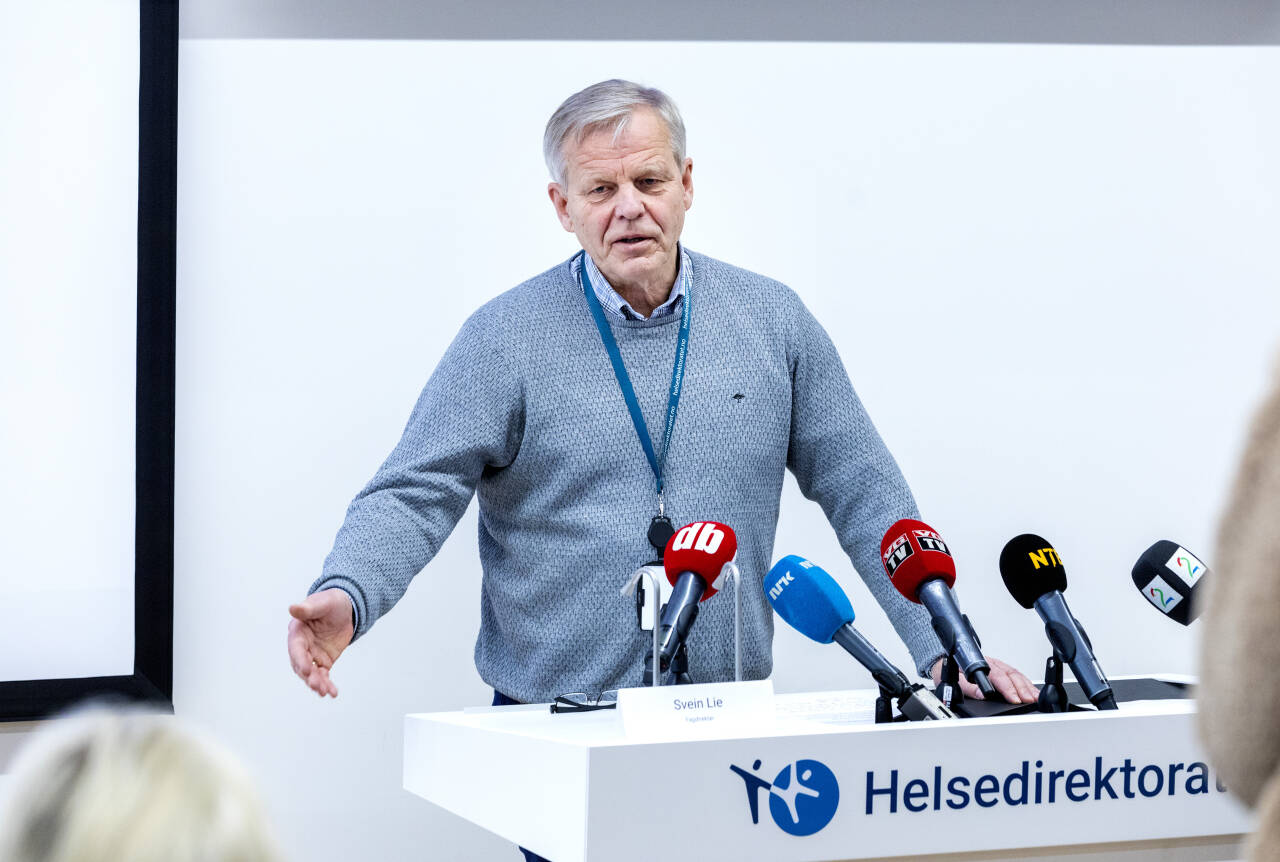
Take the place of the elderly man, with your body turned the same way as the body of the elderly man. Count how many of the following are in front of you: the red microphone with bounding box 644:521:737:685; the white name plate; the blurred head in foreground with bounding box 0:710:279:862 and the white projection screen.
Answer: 3

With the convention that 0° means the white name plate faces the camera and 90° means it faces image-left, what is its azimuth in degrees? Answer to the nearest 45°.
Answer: approximately 0°

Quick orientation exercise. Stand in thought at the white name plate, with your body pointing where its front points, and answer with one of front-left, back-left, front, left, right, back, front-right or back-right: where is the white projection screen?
back-right

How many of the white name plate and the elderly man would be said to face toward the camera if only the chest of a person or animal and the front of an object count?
2

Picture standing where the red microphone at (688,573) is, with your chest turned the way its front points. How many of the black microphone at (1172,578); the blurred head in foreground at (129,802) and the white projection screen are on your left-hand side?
1

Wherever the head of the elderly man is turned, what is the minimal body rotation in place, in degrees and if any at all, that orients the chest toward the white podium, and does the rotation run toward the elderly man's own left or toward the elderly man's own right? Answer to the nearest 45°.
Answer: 0° — they already face it

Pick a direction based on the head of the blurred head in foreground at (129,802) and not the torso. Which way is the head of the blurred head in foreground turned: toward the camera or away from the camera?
away from the camera

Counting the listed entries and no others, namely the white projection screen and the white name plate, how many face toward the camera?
2
